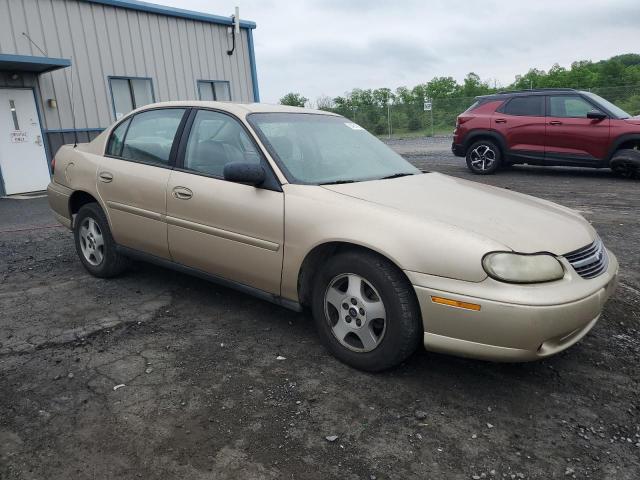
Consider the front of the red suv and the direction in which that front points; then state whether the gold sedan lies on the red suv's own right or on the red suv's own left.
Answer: on the red suv's own right

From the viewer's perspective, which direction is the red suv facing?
to the viewer's right

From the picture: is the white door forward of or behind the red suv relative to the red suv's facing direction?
behind

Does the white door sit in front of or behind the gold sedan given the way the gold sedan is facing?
behind

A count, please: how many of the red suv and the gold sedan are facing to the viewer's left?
0

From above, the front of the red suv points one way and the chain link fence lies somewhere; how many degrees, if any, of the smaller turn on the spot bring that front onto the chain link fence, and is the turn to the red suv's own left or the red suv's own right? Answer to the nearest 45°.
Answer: approximately 90° to the red suv's own left

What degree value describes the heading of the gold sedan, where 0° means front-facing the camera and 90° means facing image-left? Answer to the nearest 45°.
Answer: approximately 315°

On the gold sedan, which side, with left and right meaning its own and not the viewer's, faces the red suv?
left

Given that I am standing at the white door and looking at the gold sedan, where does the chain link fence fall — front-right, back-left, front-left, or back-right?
back-left
